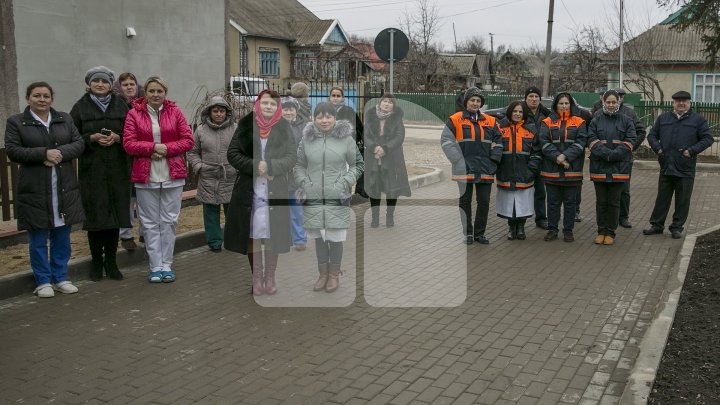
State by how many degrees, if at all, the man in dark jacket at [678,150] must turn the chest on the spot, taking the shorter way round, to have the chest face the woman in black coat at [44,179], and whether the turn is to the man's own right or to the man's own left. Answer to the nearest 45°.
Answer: approximately 45° to the man's own right

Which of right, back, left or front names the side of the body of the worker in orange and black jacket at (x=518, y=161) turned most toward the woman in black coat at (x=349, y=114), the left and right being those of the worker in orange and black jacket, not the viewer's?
right

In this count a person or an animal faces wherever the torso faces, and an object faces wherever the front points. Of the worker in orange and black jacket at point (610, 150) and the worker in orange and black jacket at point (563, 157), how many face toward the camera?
2

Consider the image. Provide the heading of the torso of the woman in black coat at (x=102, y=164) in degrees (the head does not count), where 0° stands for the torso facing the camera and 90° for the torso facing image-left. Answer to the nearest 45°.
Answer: approximately 0°

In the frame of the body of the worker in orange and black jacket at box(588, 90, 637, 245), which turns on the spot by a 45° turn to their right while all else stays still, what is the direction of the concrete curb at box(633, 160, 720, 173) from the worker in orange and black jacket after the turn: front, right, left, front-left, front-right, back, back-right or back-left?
back-right

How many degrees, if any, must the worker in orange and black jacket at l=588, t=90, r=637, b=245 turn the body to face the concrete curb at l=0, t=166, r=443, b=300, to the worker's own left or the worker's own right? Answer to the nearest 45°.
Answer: approximately 45° to the worker's own right

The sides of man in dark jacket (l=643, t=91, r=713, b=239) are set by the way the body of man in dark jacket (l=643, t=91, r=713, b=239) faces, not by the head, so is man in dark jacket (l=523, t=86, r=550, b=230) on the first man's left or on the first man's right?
on the first man's right

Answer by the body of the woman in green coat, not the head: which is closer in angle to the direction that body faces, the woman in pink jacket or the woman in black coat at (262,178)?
the woman in black coat
